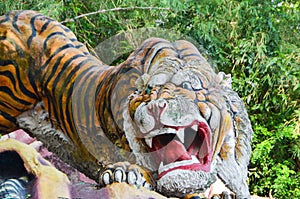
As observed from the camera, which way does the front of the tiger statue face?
facing the viewer and to the right of the viewer
